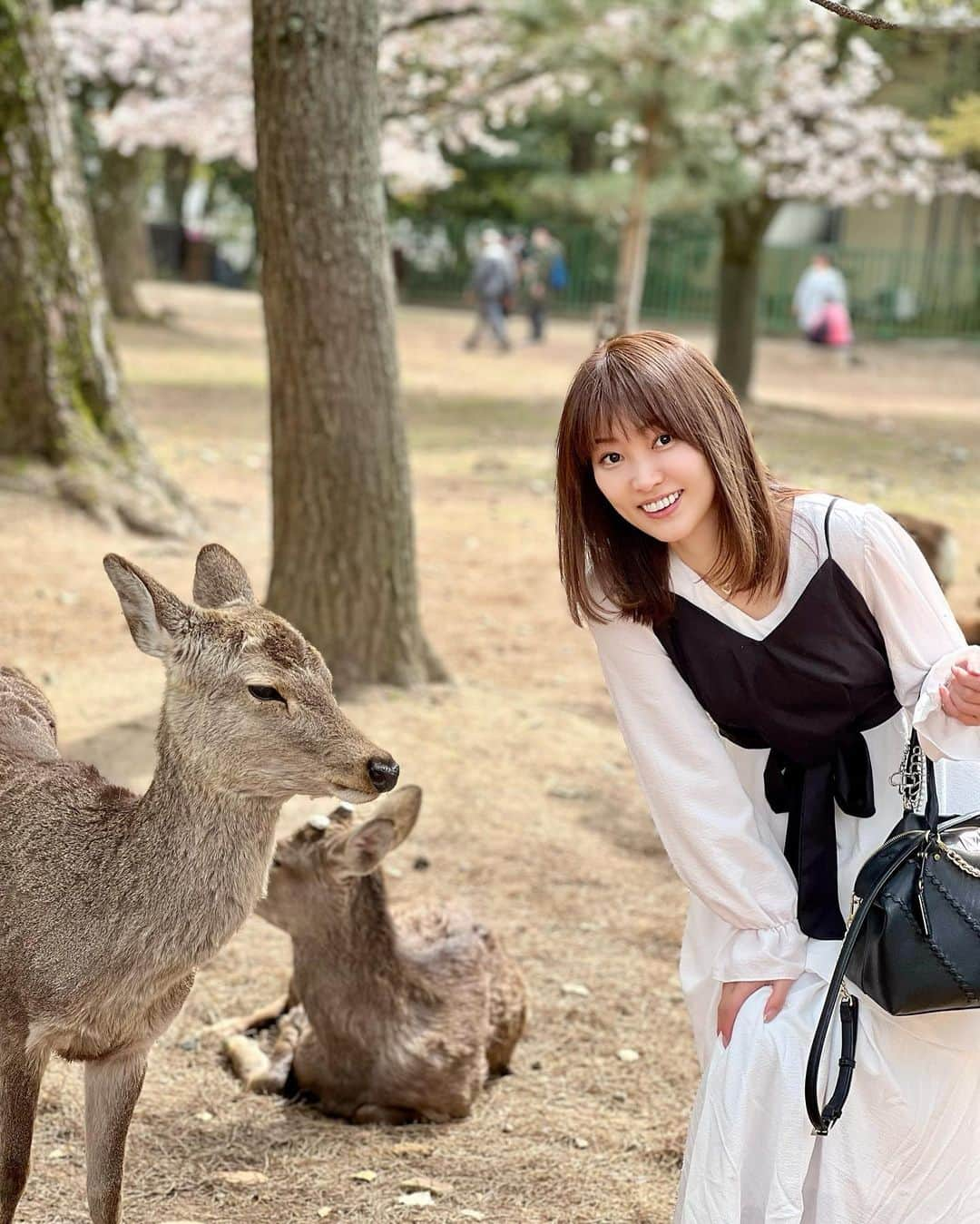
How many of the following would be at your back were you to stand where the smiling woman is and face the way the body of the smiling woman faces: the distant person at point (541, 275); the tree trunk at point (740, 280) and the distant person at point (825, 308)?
3

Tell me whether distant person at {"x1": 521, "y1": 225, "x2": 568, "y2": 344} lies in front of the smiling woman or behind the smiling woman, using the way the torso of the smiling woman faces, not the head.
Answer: behind

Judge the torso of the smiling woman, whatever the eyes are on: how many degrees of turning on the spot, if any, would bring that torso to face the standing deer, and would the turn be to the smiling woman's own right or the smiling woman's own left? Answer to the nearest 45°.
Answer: approximately 90° to the smiling woman's own right

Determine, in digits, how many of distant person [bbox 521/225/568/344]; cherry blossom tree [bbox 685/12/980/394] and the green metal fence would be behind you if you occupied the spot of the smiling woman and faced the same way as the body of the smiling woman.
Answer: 3

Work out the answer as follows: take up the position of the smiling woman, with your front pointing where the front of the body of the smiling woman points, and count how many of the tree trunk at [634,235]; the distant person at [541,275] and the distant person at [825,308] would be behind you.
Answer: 3

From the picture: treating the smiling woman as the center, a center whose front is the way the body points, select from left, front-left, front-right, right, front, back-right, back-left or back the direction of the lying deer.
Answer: back-right

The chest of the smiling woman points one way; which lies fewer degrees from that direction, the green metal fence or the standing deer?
the standing deer

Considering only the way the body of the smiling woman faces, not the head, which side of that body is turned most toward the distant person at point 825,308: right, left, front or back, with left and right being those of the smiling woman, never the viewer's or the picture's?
back

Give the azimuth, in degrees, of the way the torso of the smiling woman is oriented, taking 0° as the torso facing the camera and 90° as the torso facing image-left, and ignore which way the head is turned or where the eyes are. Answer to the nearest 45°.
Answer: approximately 0°

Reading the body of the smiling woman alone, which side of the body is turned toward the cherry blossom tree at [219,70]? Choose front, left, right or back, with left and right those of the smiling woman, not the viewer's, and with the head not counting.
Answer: back

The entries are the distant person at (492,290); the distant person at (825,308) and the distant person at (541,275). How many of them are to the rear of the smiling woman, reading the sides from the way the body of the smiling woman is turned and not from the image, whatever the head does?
3
